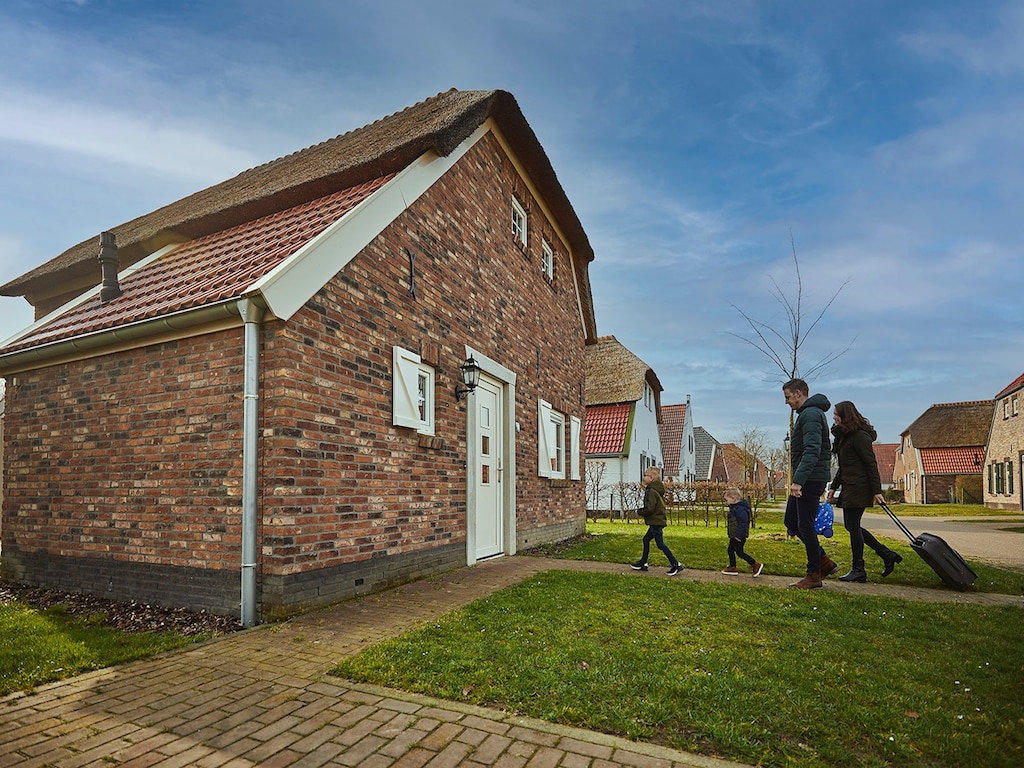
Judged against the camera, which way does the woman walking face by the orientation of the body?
to the viewer's left

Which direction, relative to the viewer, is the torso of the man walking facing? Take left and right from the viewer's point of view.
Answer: facing to the left of the viewer

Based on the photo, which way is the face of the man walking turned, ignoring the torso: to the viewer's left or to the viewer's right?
to the viewer's left

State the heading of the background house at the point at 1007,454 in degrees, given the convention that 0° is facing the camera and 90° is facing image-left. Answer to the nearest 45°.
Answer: approximately 45°

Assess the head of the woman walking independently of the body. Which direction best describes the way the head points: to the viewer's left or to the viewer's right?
to the viewer's left

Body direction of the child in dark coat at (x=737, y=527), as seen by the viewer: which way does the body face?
to the viewer's left

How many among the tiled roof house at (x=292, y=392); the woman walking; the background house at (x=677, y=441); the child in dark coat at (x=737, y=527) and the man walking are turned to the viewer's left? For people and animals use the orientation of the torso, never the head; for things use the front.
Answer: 3
